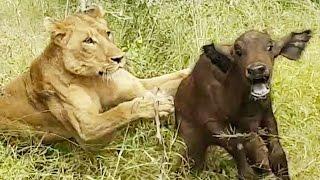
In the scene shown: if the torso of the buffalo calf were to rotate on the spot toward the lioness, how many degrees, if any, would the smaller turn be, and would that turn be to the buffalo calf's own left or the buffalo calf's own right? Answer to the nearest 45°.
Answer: approximately 135° to the buffalo calf's own right
